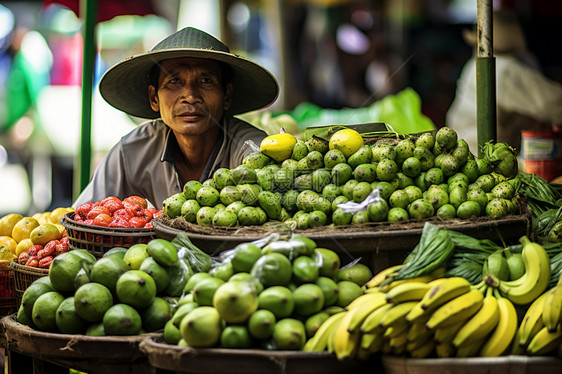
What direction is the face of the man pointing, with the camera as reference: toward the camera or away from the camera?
toward the camera

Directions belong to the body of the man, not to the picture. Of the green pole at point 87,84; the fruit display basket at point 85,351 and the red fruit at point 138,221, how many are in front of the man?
2

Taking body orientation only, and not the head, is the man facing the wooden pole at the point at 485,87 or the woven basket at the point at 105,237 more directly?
the woven basket

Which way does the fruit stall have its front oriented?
toward the camera

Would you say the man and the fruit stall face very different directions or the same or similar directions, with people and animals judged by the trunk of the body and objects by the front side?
same or similar directions

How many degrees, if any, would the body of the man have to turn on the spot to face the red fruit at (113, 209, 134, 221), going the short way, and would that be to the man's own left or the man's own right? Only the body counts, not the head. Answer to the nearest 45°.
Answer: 0° — they already face it

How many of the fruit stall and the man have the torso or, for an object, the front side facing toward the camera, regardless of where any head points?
2

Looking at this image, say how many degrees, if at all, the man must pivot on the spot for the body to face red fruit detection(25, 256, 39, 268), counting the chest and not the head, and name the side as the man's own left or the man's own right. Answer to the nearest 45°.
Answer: approximately 45° to the man's own right

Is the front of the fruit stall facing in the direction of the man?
no
